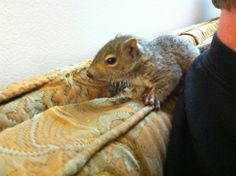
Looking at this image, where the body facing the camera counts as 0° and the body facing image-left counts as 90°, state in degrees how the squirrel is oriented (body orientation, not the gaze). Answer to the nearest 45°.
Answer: approximately 90°
